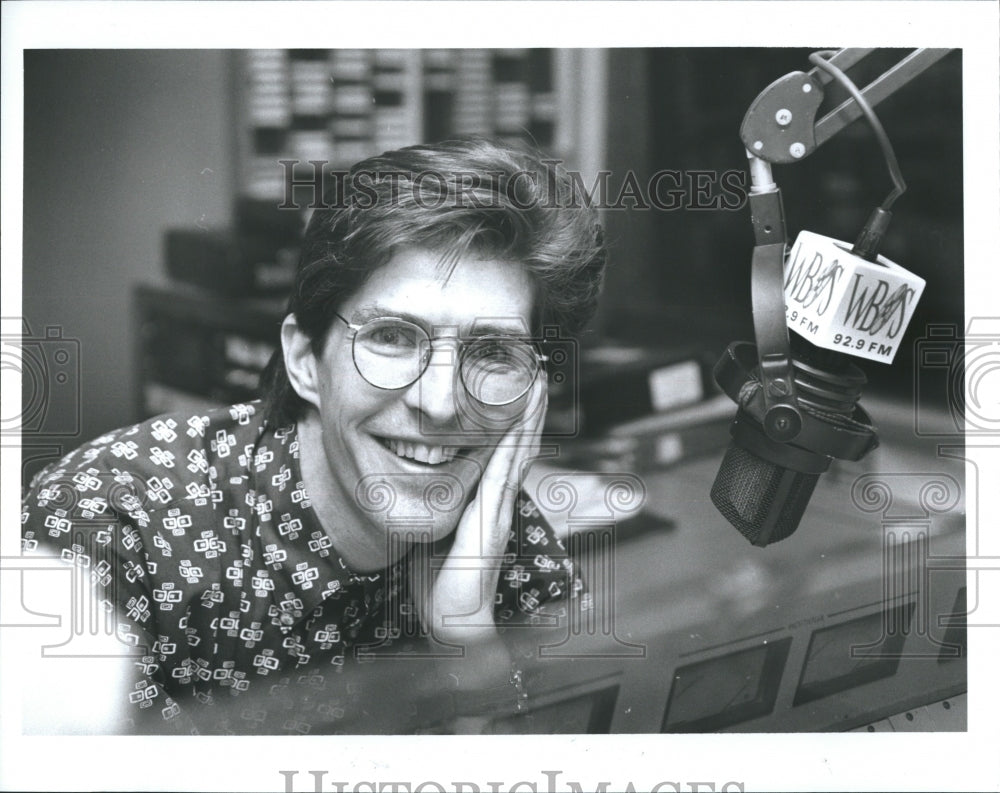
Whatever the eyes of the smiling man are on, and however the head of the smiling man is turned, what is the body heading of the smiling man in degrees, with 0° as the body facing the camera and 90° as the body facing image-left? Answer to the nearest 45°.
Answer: approximately 315°

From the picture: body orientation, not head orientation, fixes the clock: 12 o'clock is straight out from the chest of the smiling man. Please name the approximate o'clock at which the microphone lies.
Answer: The microphone is roughly at 11 o'clock from the smiling man.
